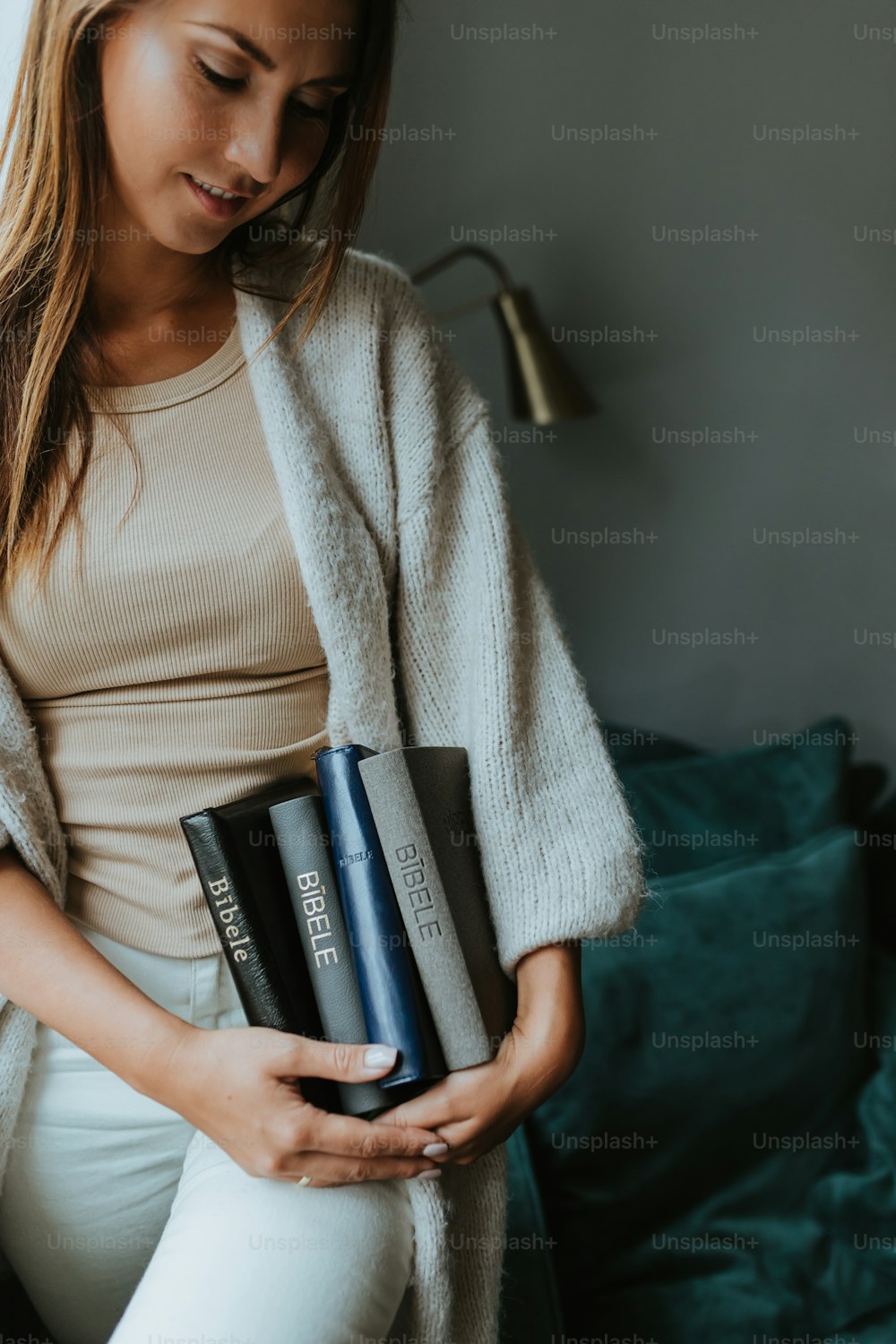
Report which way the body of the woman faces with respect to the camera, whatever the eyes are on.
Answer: toward the camera

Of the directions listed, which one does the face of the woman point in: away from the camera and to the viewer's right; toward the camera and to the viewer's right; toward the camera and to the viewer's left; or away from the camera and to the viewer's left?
toward the camera and to the viewer's right

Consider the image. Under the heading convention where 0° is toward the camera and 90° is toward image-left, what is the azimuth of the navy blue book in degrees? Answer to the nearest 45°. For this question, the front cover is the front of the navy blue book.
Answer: approximately 270°
